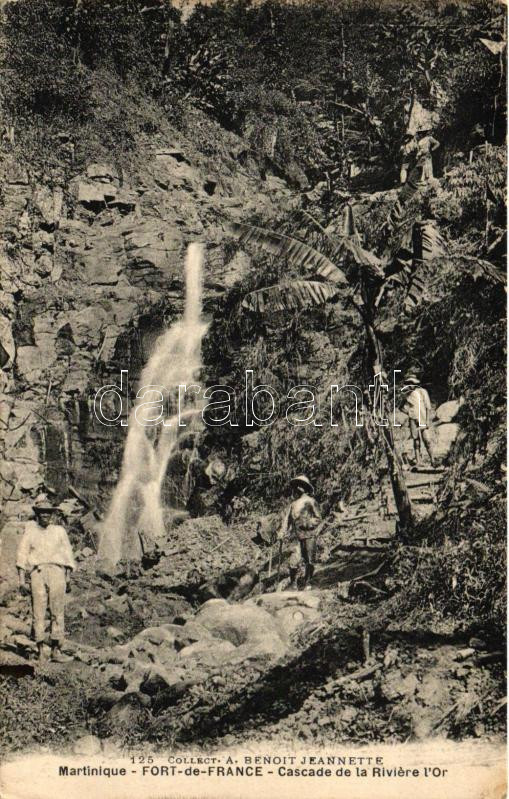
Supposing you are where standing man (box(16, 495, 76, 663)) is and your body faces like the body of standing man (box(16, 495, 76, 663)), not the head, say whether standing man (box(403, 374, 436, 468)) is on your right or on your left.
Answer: on your left

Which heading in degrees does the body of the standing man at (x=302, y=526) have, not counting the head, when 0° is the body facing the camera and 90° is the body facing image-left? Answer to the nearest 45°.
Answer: approximately 45°

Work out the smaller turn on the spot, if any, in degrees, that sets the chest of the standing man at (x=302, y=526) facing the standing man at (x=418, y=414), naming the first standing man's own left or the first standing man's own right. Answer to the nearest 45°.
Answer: approximately 135° to the first standing man's own left

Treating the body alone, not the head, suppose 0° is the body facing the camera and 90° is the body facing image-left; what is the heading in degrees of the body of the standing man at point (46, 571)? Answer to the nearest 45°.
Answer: approximately 0°
